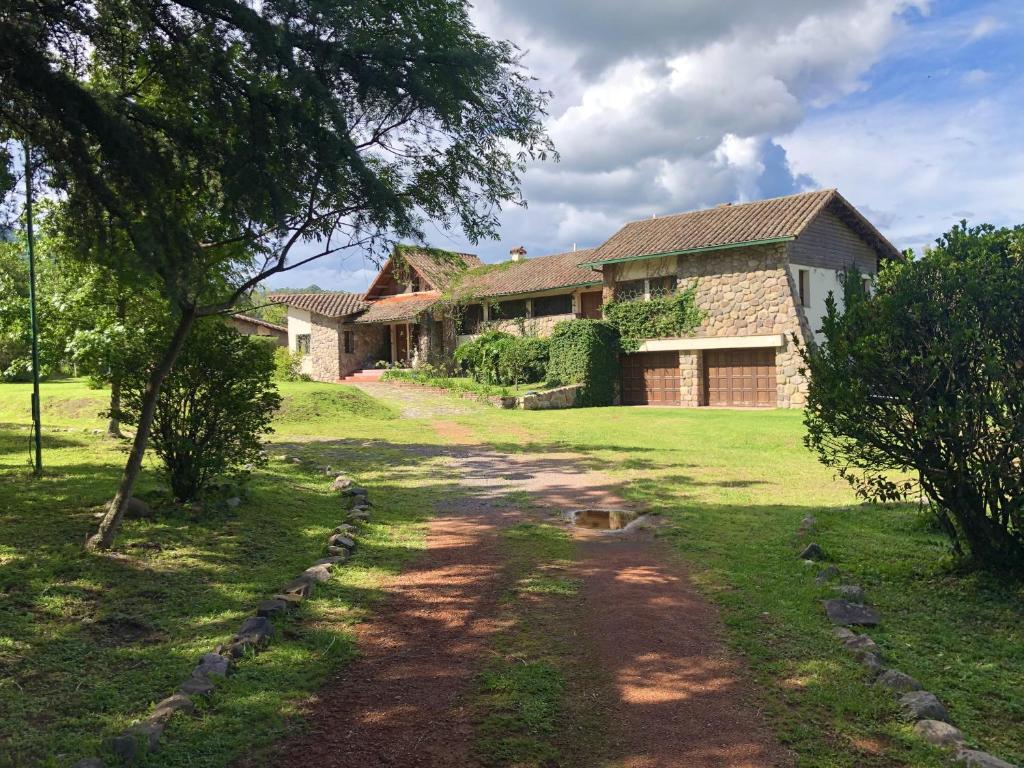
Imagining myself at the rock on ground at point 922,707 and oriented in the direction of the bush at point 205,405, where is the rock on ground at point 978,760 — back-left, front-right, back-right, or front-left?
back-left

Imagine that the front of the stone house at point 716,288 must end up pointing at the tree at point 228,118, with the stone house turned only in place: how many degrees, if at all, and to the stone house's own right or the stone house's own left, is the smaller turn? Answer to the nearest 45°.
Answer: approximately 45° to the stone house's own left

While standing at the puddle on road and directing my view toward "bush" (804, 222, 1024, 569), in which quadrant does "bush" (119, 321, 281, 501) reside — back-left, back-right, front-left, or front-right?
back-right

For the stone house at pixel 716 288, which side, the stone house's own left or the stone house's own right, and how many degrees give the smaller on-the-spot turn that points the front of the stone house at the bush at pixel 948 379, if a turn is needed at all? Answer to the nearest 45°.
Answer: approximately 45° to the stone house's own left

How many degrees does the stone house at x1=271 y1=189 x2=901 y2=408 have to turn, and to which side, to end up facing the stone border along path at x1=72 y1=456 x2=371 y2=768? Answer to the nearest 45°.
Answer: approximately 45° to its left

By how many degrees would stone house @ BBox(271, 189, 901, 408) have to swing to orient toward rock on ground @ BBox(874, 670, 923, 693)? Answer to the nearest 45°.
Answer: approximately 45° to its left

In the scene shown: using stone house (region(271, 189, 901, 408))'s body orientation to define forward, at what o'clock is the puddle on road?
The puddle on road is roughly at 11 o'clock from the stone house.

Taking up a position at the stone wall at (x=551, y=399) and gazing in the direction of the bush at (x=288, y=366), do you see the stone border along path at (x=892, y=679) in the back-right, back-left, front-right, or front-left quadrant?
back-left

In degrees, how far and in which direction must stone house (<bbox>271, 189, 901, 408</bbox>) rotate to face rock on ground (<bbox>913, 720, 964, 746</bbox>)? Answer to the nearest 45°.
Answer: approximately 45° to its left

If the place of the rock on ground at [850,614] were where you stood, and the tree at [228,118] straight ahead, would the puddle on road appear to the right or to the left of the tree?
right

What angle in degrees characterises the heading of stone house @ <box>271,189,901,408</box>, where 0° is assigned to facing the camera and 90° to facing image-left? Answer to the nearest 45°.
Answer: approximately 45°
